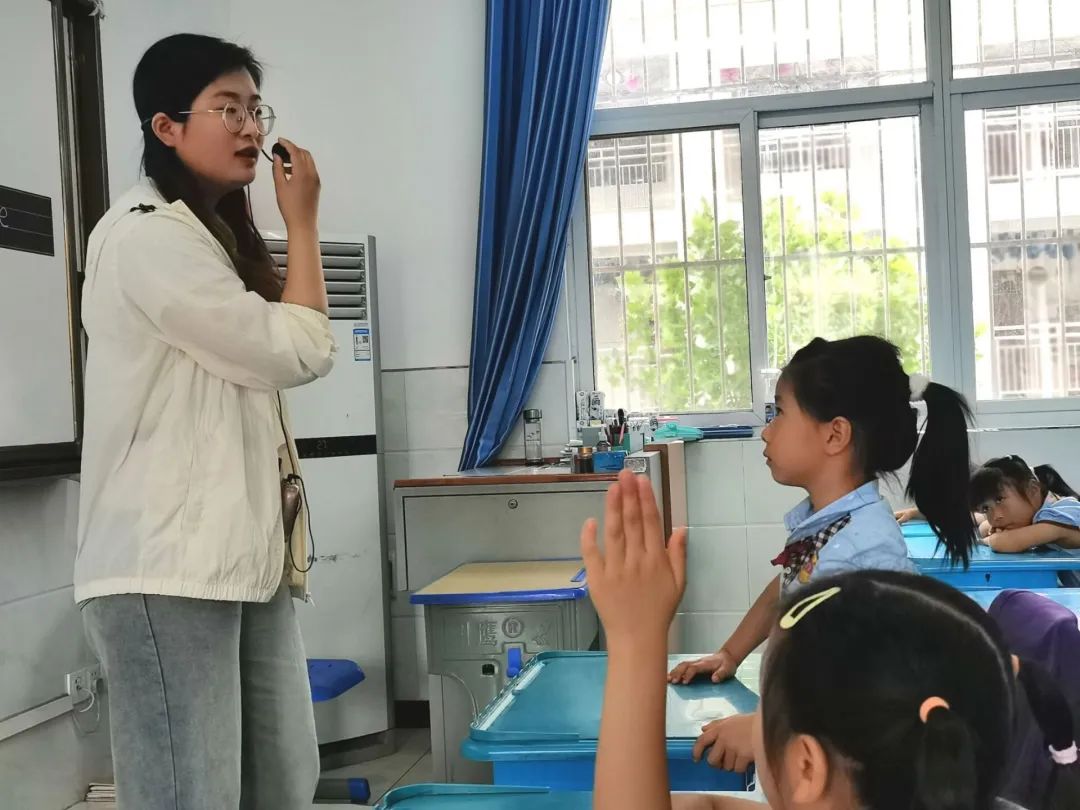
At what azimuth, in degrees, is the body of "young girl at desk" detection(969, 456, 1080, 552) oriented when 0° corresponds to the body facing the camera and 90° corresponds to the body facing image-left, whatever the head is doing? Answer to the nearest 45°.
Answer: approximately 45°

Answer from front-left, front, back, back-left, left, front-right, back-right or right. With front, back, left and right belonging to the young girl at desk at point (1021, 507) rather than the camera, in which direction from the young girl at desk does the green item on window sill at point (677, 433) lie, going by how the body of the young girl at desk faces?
front-right

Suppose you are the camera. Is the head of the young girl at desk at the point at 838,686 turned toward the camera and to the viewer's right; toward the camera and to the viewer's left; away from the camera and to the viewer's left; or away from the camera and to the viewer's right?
away from the camera and to the viewer's left

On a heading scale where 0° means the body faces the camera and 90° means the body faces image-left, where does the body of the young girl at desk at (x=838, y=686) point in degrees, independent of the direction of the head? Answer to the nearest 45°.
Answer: approximately 135°

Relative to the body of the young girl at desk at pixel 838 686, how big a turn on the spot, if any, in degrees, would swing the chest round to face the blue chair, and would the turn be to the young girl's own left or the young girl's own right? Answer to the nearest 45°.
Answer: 0° — they already face it

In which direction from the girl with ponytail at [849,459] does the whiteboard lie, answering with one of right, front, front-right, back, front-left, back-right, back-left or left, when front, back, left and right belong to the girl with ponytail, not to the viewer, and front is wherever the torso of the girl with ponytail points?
front

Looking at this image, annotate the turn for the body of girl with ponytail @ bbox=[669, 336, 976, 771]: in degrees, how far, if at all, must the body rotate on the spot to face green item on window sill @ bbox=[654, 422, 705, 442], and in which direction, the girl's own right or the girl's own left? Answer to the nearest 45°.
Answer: approximately 90° to the girl's own right

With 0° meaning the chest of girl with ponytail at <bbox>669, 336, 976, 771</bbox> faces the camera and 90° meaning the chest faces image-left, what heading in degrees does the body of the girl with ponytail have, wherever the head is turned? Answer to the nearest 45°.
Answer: approximately 90°

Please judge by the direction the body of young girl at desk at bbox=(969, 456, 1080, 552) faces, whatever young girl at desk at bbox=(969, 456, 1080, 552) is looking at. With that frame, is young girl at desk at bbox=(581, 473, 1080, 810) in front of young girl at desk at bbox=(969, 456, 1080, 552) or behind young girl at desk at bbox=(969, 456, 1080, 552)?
in front

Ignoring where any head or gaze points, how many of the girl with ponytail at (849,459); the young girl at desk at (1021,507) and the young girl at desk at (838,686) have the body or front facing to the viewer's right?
0

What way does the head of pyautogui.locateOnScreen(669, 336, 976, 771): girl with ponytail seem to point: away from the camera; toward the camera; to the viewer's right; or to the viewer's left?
to the viewer's left

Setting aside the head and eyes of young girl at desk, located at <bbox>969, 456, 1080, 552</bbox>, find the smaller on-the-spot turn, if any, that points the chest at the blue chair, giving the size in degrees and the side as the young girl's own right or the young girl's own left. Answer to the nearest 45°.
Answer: approximately 45° to the young girl's own left

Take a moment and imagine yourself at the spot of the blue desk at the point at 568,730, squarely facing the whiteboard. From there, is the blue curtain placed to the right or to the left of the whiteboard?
right

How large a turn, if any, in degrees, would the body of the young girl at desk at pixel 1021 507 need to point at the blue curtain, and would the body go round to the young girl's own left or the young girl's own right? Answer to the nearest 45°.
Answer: approximately 45° to the young girl's own right

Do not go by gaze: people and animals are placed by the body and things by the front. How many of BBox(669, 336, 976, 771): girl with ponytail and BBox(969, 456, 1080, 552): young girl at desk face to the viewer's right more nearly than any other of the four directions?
0

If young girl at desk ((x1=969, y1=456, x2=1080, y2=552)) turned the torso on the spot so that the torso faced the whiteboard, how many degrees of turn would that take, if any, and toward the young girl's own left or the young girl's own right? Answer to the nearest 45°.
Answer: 0° — they already face it

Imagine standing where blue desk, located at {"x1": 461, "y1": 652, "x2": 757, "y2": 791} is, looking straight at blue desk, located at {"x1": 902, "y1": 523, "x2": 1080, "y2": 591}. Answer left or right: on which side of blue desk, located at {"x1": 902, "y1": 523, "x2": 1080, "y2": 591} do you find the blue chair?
left

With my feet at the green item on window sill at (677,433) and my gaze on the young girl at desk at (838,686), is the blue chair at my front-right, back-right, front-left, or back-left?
front-right

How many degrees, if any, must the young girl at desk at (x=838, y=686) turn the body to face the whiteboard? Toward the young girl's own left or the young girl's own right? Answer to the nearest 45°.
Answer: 0° — they already face it
